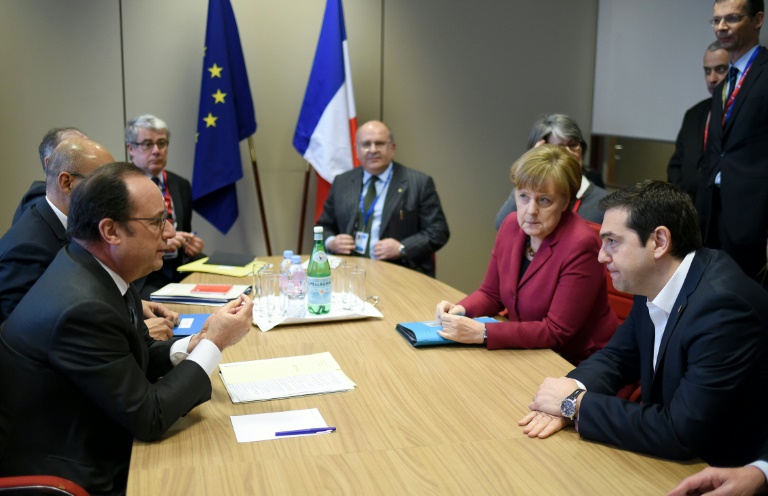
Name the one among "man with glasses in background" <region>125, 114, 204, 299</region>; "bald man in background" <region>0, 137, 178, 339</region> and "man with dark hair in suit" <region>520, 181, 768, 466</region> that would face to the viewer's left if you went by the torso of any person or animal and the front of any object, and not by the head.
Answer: the man with dark hair in suit

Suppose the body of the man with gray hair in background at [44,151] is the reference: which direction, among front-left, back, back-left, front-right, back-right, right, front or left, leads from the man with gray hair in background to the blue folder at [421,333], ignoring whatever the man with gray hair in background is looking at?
front

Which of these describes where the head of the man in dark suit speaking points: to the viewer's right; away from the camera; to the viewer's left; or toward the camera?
to the viewer's right

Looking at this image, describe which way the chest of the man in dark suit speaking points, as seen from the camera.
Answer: to the viewer's right

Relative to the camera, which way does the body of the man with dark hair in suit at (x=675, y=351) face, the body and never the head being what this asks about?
to the viewer's left

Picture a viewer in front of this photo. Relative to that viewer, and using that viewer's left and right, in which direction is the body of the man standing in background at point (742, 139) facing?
facing the viewer and to the left of the viewer

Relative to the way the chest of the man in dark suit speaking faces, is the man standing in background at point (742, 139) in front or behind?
in front

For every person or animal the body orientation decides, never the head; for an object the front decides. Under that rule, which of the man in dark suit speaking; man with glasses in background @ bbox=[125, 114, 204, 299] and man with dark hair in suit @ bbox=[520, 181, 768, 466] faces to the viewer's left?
the man with dark hair in suit

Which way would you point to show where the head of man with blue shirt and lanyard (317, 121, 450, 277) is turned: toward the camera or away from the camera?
toward the camera

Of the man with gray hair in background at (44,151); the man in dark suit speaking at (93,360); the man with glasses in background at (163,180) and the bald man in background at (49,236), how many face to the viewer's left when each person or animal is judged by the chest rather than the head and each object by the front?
0

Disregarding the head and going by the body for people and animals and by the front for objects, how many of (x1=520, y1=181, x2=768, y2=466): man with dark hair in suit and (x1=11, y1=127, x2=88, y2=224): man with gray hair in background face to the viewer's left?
1
